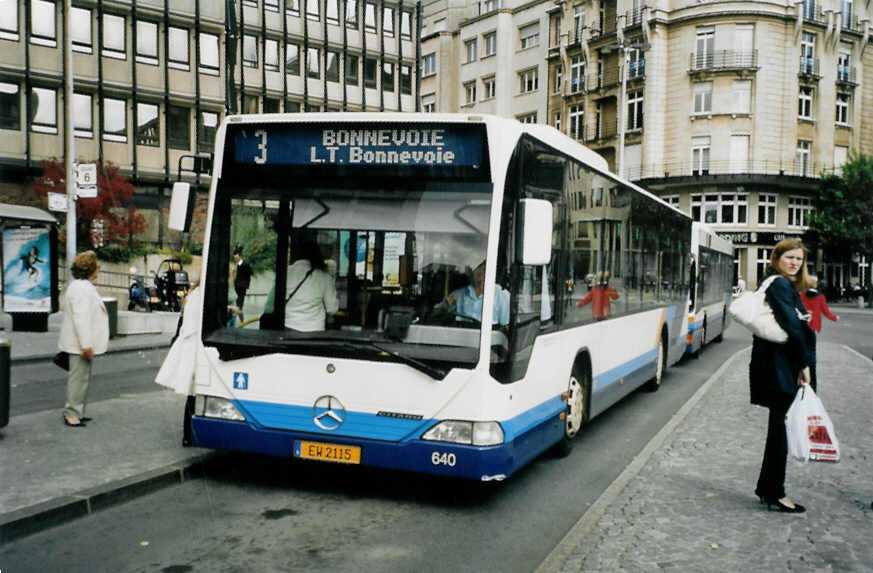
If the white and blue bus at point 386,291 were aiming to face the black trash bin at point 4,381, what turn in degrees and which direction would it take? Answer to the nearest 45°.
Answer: approximately 45° to its right

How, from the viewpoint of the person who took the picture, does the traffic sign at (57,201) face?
facing the viewer

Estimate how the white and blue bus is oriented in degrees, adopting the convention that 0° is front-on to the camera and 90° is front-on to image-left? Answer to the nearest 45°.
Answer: approximately 45°

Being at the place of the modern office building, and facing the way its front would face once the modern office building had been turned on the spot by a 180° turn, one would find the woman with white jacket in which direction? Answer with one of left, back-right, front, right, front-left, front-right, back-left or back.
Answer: back-left

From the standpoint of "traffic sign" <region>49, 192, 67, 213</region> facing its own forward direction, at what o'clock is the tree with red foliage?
The tree with red foliage is roughly at 6 o'clock from the traffic sign.

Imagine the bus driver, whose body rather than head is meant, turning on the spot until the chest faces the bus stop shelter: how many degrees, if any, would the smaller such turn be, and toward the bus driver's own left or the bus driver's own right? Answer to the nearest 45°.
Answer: approximately 90° to the bus driver's own right

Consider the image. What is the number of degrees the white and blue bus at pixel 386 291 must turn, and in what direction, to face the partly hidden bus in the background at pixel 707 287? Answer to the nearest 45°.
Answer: approximately 180°

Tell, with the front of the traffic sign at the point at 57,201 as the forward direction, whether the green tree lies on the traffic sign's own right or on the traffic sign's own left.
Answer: on the traffic sign's own left

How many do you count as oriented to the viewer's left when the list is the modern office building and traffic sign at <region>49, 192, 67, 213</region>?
0

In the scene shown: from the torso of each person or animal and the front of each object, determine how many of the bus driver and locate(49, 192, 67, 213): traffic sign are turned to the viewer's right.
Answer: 0

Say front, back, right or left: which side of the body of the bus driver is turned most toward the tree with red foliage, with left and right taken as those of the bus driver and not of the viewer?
right

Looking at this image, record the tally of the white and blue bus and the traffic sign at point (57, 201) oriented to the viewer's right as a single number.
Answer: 0

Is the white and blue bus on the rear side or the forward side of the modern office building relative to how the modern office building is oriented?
on the forward side

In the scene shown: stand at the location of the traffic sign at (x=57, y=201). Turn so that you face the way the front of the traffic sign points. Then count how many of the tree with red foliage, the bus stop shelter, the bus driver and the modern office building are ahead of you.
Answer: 1

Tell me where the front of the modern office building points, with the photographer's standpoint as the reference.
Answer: facing the viewer and to the right of the viewer

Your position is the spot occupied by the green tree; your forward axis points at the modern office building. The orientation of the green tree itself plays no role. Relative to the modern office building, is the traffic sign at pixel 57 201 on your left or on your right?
left

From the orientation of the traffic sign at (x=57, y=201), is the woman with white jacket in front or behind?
in front
